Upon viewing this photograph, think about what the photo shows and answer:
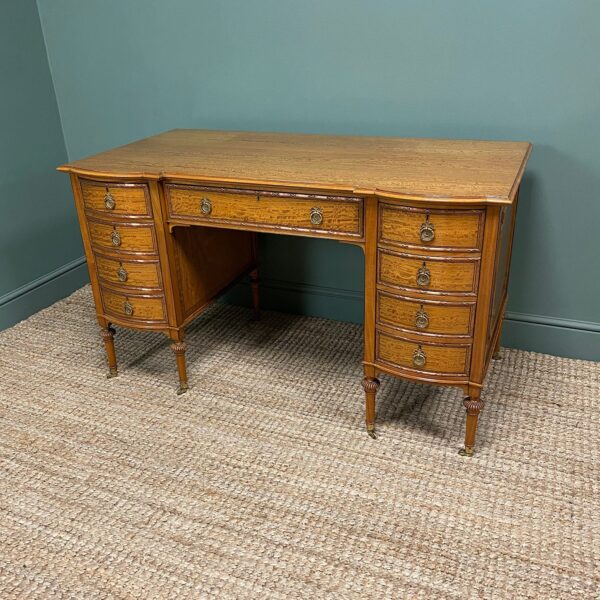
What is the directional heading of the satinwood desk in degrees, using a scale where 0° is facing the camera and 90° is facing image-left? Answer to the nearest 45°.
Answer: approximately 45°
